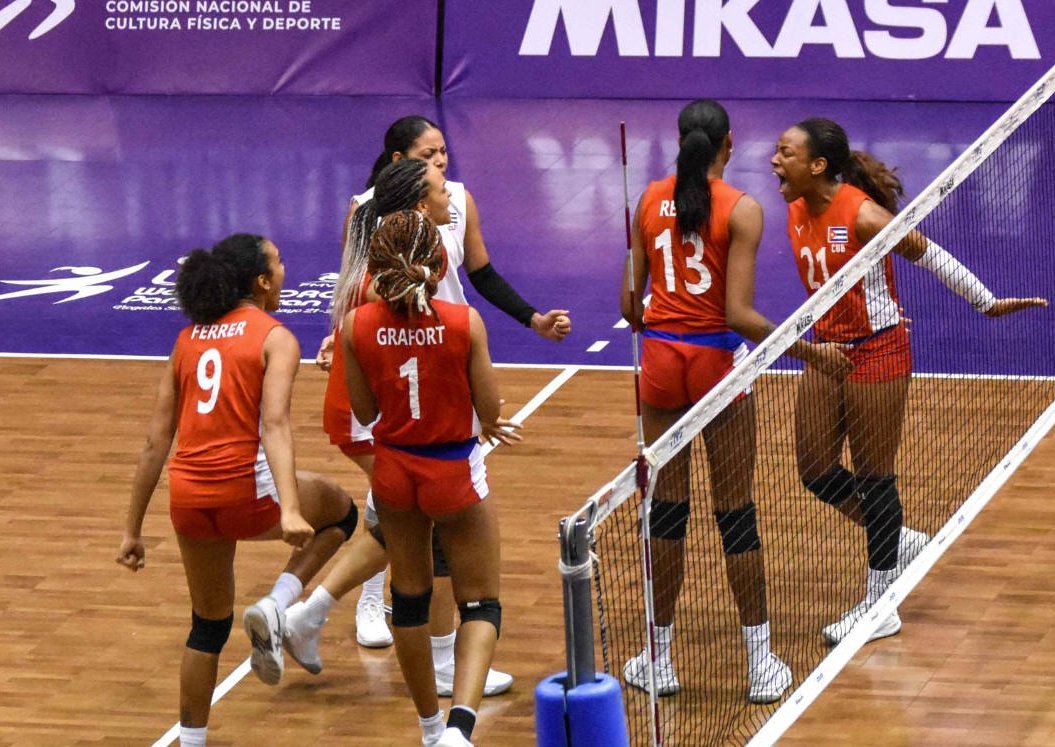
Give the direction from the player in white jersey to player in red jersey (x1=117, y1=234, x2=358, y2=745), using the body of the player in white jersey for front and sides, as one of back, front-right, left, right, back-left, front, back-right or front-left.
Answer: right

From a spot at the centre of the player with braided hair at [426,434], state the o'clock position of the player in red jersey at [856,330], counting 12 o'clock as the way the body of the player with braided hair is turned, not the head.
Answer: The player in red jersey is roughly at 2 o'clock from the player with braided hair.

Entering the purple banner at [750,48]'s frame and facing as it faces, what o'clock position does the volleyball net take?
The volleyball net is roughly at 12 o'clock from the purple banner.

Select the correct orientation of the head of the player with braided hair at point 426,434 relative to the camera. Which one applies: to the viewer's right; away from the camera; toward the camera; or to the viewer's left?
away from the camera

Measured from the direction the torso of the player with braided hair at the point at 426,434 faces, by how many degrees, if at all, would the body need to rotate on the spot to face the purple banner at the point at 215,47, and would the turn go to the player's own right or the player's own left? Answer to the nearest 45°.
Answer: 0° — they already face it

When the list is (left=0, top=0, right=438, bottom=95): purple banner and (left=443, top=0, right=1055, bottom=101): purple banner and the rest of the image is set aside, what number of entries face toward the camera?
2

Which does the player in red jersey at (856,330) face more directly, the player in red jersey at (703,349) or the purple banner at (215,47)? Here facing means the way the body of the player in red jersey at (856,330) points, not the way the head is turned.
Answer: the player in red jersey

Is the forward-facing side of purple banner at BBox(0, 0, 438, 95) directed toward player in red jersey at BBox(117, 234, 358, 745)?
yes

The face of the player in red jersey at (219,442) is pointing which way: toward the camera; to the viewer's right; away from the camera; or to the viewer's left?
to the viewer's right

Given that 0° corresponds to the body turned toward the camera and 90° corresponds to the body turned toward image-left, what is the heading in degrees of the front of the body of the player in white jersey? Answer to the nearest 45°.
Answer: approximately 315°

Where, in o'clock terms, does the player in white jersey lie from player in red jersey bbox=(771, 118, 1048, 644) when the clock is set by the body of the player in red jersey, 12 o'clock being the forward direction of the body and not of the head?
The player in white jersey is roughly at 1 o'clock from the player in red jersey.

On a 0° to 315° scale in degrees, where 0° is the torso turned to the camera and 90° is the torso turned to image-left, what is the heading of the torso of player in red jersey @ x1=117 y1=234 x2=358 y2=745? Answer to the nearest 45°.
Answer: approximately 225°

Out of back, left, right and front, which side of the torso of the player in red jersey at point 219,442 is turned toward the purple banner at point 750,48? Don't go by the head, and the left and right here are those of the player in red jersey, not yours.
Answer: front

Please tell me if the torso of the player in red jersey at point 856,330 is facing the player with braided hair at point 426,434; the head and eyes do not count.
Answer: yes

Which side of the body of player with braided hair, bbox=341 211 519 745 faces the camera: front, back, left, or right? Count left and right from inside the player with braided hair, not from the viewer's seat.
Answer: back

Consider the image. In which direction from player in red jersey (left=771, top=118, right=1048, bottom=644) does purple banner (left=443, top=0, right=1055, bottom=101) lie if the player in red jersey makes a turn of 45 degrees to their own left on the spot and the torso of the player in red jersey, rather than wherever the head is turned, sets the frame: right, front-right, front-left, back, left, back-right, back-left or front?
back

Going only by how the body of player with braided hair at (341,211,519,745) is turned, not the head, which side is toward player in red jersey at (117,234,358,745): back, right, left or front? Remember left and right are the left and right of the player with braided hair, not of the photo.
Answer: left

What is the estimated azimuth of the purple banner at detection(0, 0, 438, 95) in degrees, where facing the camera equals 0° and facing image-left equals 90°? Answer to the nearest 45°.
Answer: approximately 0°
